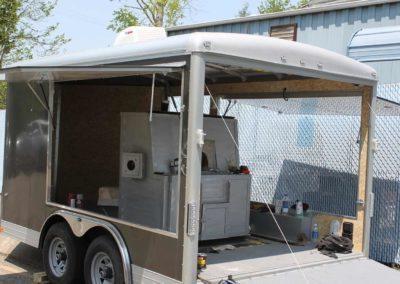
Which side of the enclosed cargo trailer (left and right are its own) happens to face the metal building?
right

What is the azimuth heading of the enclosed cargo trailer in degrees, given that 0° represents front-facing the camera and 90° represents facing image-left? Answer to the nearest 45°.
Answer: approximately 135°

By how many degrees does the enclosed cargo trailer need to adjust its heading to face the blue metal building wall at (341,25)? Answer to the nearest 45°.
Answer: approximately 90° to its right

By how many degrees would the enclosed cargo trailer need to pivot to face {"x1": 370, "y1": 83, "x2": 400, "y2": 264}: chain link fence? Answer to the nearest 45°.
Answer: approximately 135° to its right

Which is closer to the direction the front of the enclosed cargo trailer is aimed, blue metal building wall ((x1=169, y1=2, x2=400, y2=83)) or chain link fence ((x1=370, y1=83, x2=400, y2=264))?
the blue metal building wall
